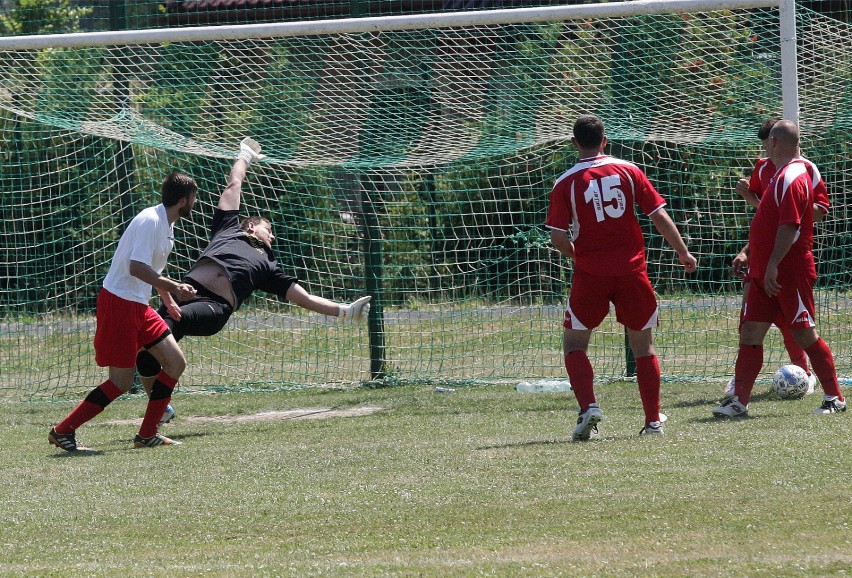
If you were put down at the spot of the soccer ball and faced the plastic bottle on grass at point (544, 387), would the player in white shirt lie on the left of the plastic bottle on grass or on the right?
left

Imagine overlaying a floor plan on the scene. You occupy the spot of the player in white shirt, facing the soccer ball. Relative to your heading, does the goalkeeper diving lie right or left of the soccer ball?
left

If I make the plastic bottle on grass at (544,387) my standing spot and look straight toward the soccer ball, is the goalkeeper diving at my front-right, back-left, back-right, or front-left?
back-right

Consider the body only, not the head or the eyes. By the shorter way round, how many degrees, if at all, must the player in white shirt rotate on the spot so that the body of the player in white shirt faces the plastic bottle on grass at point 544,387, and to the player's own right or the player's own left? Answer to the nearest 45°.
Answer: approximately 45° to the player's own left

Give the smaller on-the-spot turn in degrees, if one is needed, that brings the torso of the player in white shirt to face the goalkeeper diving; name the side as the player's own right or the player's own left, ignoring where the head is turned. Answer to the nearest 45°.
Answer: approximately 45° to the player's own left

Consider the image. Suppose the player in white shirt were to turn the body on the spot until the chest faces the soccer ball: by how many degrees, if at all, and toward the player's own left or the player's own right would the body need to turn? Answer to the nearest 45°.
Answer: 0° — they already face it

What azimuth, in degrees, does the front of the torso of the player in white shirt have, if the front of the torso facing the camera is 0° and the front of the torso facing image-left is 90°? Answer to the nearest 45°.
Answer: approximately 270°

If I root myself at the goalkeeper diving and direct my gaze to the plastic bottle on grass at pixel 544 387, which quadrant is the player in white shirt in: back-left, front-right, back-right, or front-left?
back-right

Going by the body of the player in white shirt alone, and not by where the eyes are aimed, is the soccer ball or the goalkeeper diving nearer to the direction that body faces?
the soccer ball
